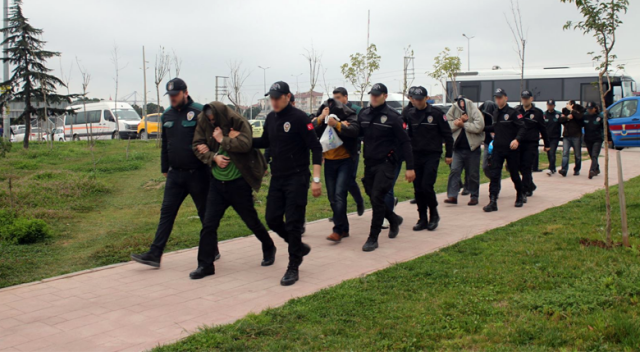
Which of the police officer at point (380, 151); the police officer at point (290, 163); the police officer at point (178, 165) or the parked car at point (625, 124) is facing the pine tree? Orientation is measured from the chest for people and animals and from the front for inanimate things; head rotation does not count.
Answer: the parked car

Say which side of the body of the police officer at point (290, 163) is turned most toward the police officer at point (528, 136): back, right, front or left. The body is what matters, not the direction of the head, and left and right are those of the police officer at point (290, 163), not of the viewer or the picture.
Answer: back

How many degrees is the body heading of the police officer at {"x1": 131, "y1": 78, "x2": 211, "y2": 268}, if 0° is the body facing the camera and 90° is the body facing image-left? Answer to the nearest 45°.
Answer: approximately 45°

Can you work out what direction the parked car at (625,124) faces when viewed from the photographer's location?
facing to the left of the viewer

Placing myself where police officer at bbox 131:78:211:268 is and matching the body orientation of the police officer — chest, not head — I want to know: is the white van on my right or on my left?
on my right

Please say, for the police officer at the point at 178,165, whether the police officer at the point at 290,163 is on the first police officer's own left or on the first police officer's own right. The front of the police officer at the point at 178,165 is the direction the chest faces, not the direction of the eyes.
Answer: on the first police officer's own left

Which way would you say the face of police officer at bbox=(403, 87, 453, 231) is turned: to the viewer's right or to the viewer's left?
to the viewer's left

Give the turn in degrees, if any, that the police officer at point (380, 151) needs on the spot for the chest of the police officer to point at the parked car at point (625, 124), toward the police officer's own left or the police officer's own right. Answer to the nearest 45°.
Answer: approximately 180°
